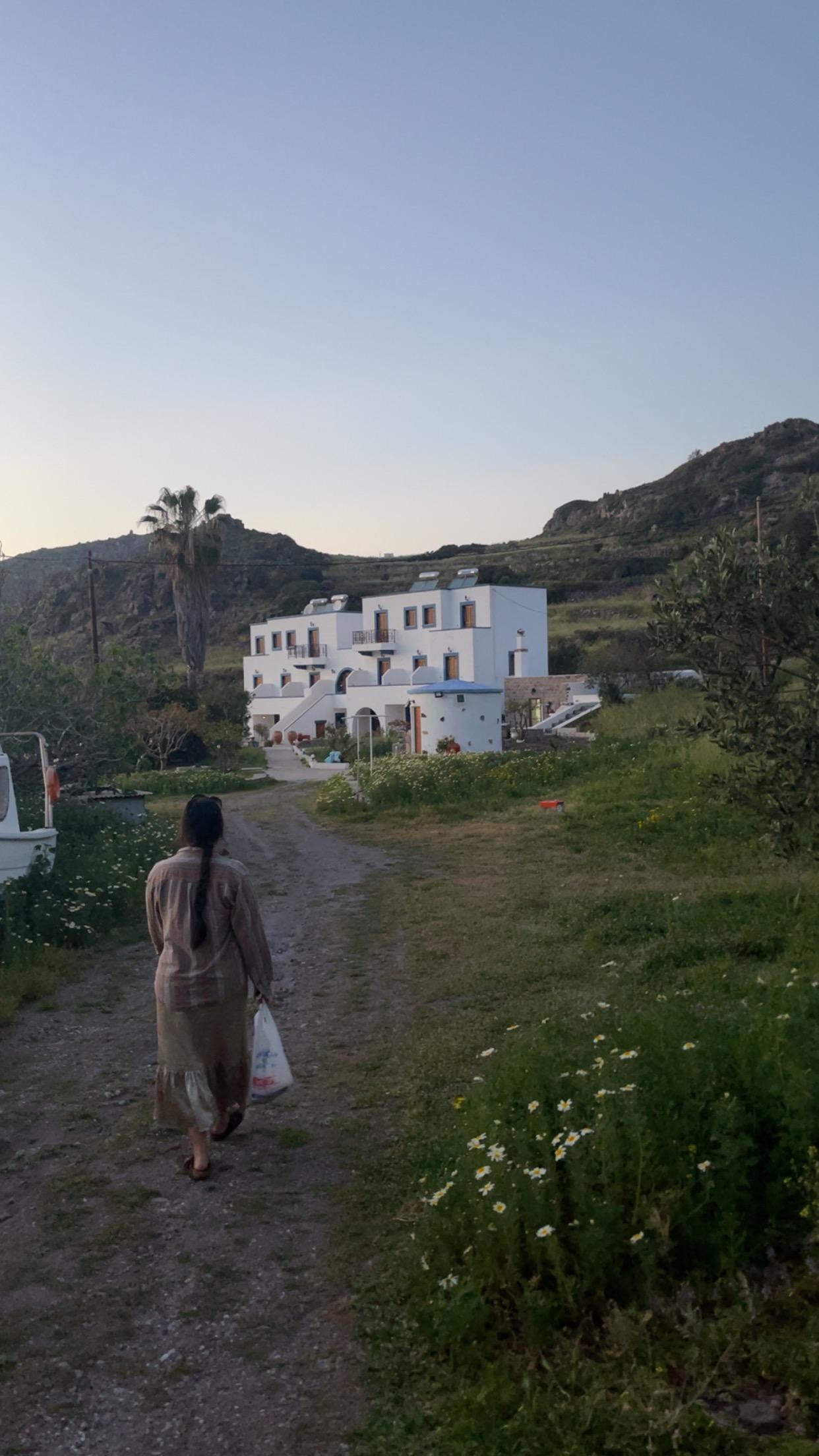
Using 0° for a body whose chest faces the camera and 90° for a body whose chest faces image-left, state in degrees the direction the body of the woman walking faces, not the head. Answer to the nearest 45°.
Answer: approximately 180°

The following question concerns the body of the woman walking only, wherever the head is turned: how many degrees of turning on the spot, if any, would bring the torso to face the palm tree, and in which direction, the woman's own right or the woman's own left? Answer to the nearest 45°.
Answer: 0° — they already face it

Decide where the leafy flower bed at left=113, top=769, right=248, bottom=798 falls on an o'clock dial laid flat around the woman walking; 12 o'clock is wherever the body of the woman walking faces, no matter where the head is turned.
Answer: The leafy flower bed is roughly at 12 o'clock from the woman walking.

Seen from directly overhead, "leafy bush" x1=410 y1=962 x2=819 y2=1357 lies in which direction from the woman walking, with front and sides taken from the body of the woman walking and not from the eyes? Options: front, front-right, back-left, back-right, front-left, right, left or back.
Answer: back-right

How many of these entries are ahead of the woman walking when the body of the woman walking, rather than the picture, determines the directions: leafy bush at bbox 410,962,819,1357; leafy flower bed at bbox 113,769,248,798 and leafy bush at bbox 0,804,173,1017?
2

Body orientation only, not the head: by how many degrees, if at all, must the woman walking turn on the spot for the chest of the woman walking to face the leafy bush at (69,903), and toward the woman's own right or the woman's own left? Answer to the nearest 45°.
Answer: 0° — they already face it

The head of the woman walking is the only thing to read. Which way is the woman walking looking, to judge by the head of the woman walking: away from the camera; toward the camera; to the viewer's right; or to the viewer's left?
away from the camera

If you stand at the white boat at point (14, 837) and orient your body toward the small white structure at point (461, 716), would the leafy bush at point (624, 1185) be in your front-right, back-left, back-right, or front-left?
back-right
